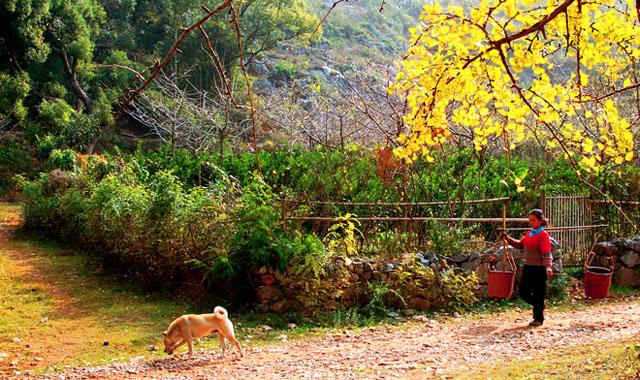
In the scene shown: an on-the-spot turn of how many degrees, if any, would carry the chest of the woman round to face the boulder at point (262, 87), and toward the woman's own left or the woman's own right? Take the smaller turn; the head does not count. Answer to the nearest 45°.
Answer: approximately 90° to the woman's own right

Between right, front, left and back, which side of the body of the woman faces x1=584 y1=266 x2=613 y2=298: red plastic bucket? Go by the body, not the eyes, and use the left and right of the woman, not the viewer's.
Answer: back

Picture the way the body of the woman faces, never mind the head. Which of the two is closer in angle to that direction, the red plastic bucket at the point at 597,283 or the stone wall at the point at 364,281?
the stone wall

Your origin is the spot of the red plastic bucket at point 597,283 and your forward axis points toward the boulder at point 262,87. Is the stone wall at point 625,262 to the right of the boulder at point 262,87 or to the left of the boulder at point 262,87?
right

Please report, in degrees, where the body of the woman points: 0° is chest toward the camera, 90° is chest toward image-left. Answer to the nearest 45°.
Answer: approximately 45°

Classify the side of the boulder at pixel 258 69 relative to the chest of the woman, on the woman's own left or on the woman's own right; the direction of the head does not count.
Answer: on the woman's own right
